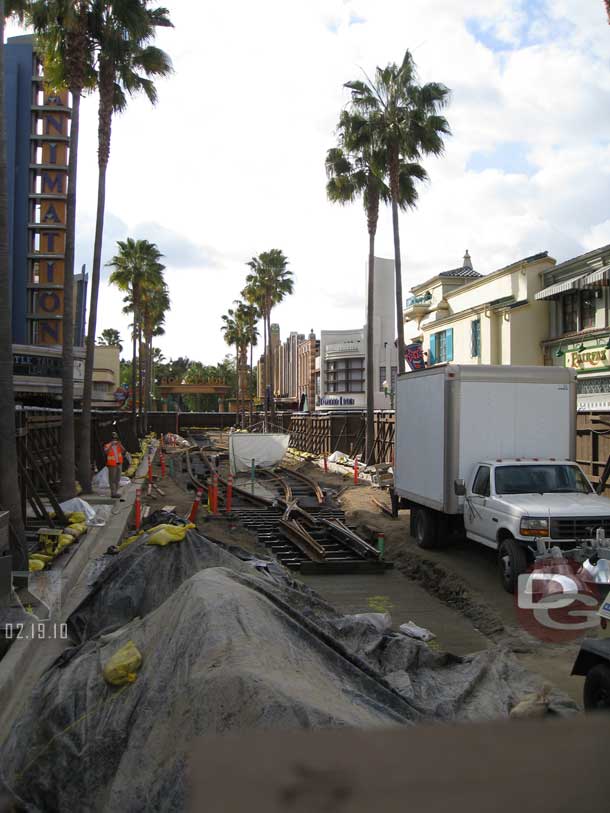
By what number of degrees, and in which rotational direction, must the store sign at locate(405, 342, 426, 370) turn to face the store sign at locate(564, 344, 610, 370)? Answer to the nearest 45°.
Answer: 0° — it already faces it

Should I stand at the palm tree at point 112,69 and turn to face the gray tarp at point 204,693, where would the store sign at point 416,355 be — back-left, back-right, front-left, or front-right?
back-left

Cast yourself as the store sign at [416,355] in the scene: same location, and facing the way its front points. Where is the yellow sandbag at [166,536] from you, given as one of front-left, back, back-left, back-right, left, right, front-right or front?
front-left

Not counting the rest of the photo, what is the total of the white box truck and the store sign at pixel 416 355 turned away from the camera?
0

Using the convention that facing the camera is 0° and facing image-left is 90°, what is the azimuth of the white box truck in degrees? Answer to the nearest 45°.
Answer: approximately 315°

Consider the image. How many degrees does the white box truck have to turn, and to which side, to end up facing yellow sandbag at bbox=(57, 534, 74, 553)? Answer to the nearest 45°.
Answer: approximately 135° to its right

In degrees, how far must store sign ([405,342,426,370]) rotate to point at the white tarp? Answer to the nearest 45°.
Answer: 0° — it already faces it

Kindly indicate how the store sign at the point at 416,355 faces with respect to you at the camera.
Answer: facing the viewer and to the left of the viewer

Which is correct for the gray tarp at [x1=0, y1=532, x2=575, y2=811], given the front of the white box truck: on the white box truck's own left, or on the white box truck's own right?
on the white box truck's own right

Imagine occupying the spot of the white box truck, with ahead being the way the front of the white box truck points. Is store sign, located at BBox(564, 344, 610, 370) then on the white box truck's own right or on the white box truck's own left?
on the white box truck's own left

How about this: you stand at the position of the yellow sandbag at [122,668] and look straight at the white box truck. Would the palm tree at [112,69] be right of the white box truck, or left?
left

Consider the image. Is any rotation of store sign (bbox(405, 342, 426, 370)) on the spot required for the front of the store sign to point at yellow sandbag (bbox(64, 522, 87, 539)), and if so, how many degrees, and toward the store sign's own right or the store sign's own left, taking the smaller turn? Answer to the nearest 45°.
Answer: approximately 45° to the store sign's own left

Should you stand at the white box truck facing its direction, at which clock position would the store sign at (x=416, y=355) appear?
The store sign is roughly at 7 o'clock from the white box truck.

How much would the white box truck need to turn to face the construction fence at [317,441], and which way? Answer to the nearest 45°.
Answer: approximately 180°

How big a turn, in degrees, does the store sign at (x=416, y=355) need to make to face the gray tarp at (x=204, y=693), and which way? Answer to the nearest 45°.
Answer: approximately 45° to its left

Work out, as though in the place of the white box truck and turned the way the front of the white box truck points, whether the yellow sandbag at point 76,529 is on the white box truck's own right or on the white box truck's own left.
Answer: on the white box truck's own right
